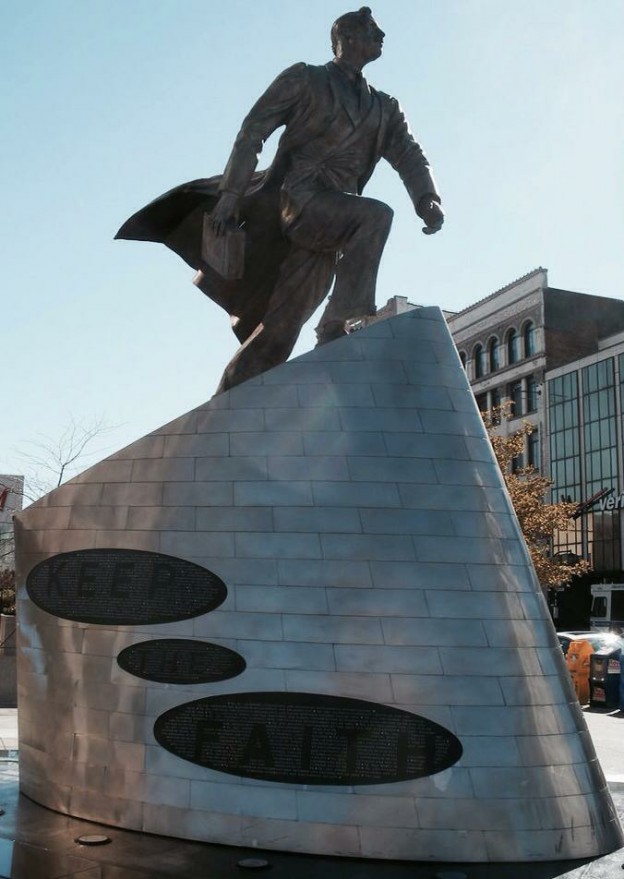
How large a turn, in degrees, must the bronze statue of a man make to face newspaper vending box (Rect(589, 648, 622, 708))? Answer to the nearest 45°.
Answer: approximately 90° to its left

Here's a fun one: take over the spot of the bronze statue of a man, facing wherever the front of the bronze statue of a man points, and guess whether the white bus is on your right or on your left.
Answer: on your left

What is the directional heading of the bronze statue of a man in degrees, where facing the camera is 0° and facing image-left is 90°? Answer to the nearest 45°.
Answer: approximately 315°

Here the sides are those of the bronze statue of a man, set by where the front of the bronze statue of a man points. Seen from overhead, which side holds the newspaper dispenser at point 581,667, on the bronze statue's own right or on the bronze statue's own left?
on the bronze statue's own left
